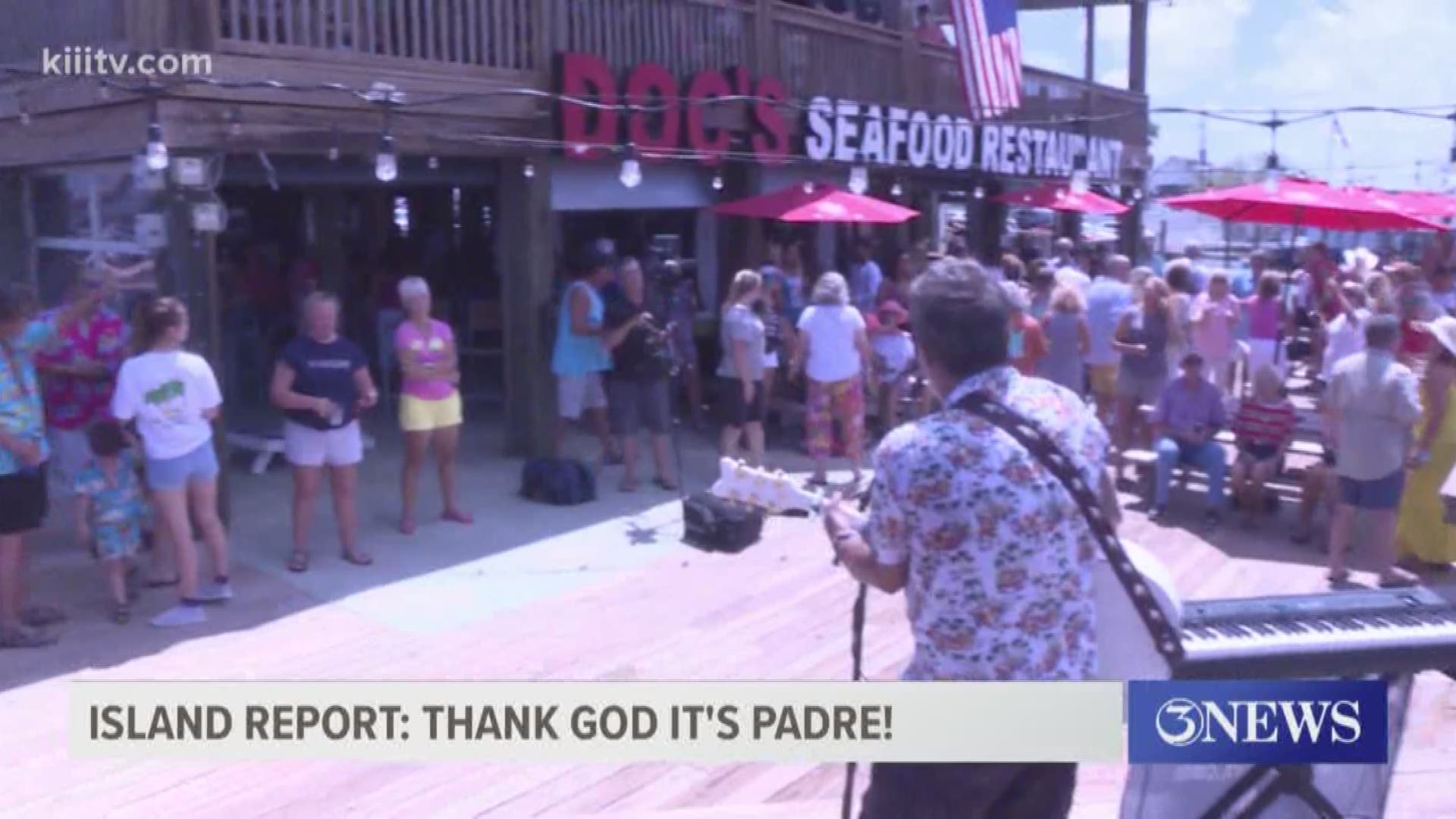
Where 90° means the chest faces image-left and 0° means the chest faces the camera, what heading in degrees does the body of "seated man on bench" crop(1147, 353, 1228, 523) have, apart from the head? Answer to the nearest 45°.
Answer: approximately 0°

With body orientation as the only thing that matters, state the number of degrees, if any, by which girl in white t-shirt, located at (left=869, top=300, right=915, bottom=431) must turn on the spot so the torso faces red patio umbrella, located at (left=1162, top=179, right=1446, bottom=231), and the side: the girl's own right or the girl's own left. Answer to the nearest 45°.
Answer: approximately 90° to the girl's own left

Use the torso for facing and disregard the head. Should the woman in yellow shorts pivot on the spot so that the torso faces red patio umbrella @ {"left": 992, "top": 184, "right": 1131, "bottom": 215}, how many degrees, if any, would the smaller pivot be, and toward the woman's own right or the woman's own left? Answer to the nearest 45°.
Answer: approximately 135° to the woman's own left

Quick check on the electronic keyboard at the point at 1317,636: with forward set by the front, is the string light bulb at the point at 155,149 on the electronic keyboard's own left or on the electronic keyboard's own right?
on the electronic keyboard's own right

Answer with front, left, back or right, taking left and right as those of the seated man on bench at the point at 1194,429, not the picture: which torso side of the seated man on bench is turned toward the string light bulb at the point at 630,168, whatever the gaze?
right
